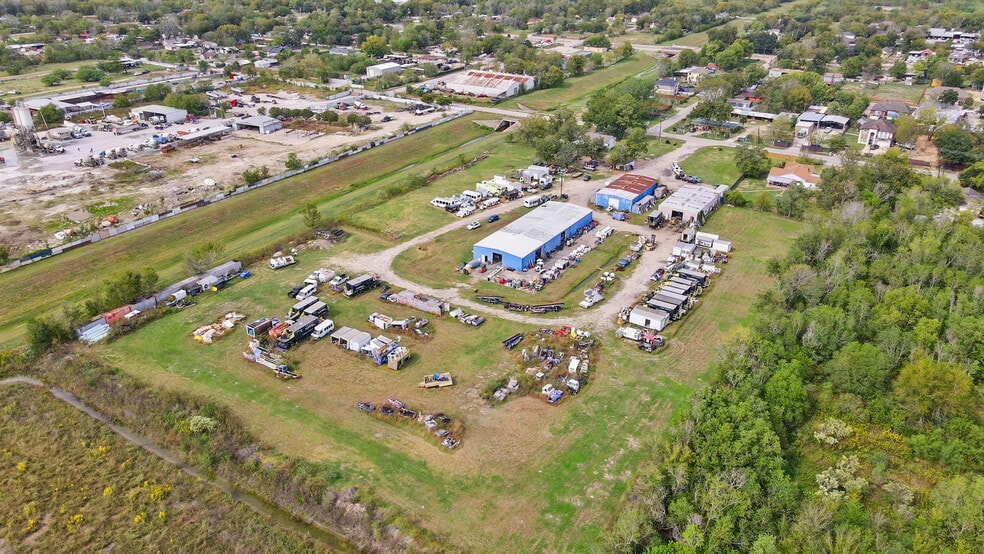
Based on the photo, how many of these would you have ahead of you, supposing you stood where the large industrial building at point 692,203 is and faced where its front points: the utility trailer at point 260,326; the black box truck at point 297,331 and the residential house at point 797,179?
2

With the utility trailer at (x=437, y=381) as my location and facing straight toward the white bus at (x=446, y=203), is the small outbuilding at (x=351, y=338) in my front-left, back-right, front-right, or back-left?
front-left

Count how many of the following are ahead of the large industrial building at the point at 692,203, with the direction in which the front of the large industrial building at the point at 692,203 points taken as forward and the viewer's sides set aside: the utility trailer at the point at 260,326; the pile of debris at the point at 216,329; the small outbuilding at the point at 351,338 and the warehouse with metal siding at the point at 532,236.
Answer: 4

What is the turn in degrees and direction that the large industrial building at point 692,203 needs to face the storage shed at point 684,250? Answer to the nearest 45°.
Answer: approximately 45° to its left

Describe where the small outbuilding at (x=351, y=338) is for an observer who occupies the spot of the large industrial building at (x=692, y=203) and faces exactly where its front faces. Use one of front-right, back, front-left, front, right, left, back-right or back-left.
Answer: front

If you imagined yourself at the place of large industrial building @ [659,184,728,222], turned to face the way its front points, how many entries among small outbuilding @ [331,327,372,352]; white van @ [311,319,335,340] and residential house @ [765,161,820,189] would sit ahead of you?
2

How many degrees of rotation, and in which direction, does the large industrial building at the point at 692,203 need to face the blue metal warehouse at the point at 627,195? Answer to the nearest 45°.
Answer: approximately 45° to its right

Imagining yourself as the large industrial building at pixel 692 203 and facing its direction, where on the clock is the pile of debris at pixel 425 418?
The pile of debris is roughly at 11 o'clock from the large industrial building.

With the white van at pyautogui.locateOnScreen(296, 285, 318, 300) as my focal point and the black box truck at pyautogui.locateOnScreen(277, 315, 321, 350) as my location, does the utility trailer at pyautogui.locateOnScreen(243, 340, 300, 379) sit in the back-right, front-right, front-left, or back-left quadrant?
back-left

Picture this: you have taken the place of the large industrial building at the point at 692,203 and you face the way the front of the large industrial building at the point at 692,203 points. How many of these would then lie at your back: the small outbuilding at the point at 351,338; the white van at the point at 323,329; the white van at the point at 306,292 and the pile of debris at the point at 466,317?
0

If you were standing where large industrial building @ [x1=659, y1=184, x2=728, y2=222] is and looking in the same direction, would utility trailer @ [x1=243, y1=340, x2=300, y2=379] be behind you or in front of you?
in front

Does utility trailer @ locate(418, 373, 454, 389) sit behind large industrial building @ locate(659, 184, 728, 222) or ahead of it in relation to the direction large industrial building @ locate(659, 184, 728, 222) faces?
ahead

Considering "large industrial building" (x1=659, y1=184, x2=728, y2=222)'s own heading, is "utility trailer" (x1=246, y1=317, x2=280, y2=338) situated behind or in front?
in front

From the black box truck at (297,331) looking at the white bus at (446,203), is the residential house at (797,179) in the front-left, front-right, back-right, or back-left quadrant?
front-right

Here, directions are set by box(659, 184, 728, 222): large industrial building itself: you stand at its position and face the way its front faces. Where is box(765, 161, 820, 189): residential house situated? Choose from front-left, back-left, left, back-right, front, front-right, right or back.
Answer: back

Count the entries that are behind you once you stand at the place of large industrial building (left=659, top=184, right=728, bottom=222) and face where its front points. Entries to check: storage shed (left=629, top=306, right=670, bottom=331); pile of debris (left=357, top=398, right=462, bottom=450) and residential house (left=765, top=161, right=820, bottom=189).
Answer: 1

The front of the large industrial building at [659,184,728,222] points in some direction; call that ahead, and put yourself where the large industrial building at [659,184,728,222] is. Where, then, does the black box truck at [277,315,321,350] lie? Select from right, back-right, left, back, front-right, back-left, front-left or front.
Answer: front

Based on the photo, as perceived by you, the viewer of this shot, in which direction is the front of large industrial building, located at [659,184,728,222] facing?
facing the viewer and to the left of the viewer
